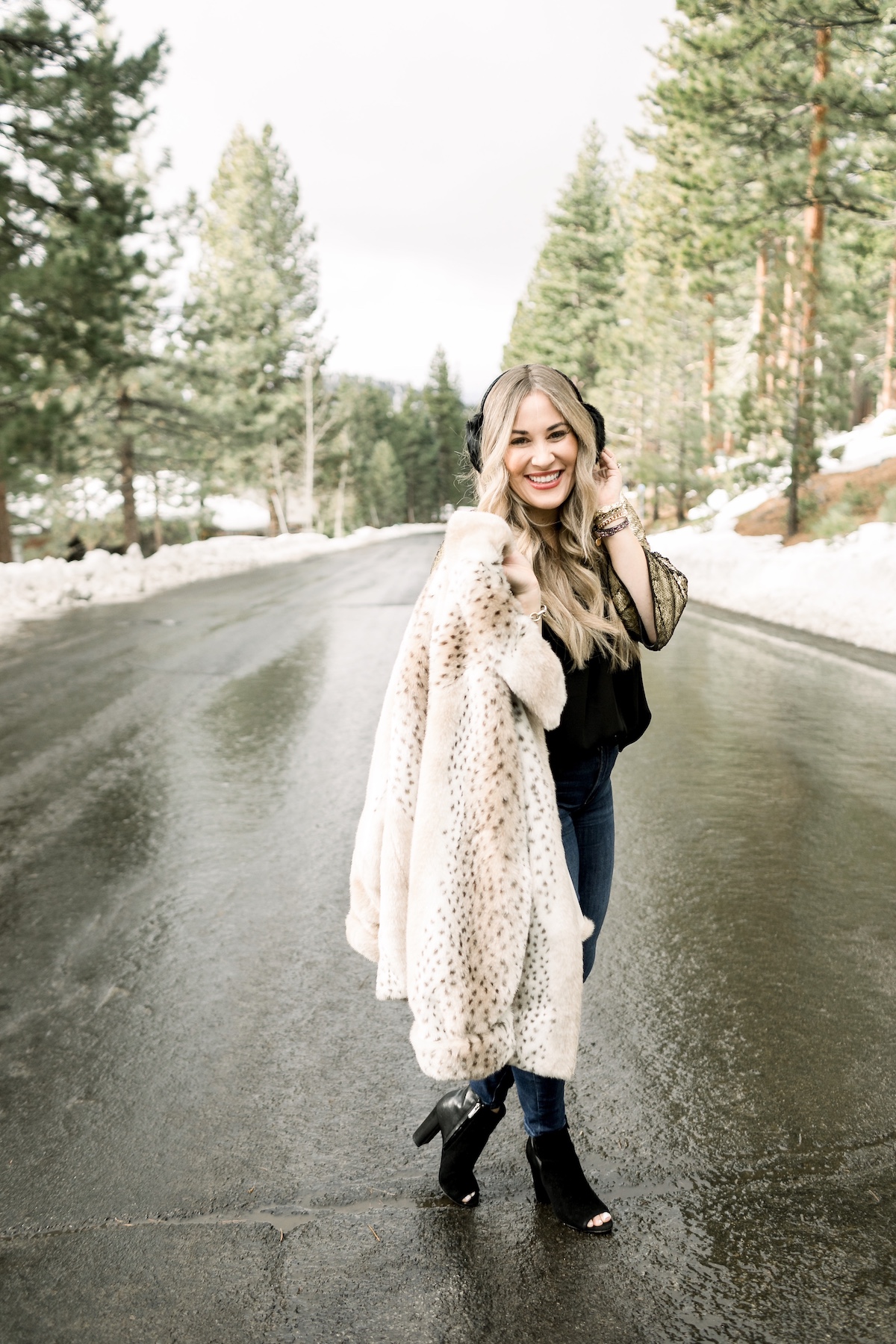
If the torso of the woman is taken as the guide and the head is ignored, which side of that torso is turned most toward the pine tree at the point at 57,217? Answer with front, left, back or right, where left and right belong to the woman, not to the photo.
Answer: back

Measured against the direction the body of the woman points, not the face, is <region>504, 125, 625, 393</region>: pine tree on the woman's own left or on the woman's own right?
on the woman's own left

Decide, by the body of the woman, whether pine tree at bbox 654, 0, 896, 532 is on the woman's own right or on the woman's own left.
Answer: on the woman's own left

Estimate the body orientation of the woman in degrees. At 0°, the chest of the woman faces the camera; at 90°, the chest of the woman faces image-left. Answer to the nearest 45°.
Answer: approximately 315°

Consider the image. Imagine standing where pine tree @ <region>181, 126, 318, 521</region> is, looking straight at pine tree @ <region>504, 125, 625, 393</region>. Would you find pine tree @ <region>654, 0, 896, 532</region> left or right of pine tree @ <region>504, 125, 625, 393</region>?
right

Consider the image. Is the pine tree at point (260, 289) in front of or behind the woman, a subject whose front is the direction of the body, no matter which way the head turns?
behind

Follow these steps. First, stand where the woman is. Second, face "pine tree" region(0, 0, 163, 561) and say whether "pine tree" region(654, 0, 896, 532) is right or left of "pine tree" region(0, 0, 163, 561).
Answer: right
